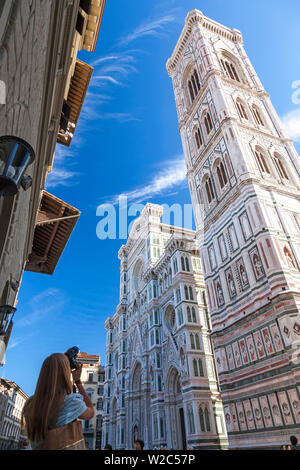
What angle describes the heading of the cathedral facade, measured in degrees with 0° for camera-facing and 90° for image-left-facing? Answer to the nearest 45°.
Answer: approximately 45°

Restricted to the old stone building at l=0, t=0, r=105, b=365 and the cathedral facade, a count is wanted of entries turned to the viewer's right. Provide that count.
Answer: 1

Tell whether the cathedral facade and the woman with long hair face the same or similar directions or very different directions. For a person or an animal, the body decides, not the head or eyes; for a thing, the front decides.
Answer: very different directions

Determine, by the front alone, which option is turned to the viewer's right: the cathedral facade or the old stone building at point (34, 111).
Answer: the old stone building

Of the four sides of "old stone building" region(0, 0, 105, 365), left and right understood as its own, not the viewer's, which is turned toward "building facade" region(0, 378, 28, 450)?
left

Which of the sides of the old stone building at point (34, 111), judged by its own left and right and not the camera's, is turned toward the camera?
right

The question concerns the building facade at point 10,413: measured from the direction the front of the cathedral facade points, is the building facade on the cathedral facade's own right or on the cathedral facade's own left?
on the cathedral facade's own right

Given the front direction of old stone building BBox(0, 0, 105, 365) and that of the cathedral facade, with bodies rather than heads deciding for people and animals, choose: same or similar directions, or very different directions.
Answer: very different directions
